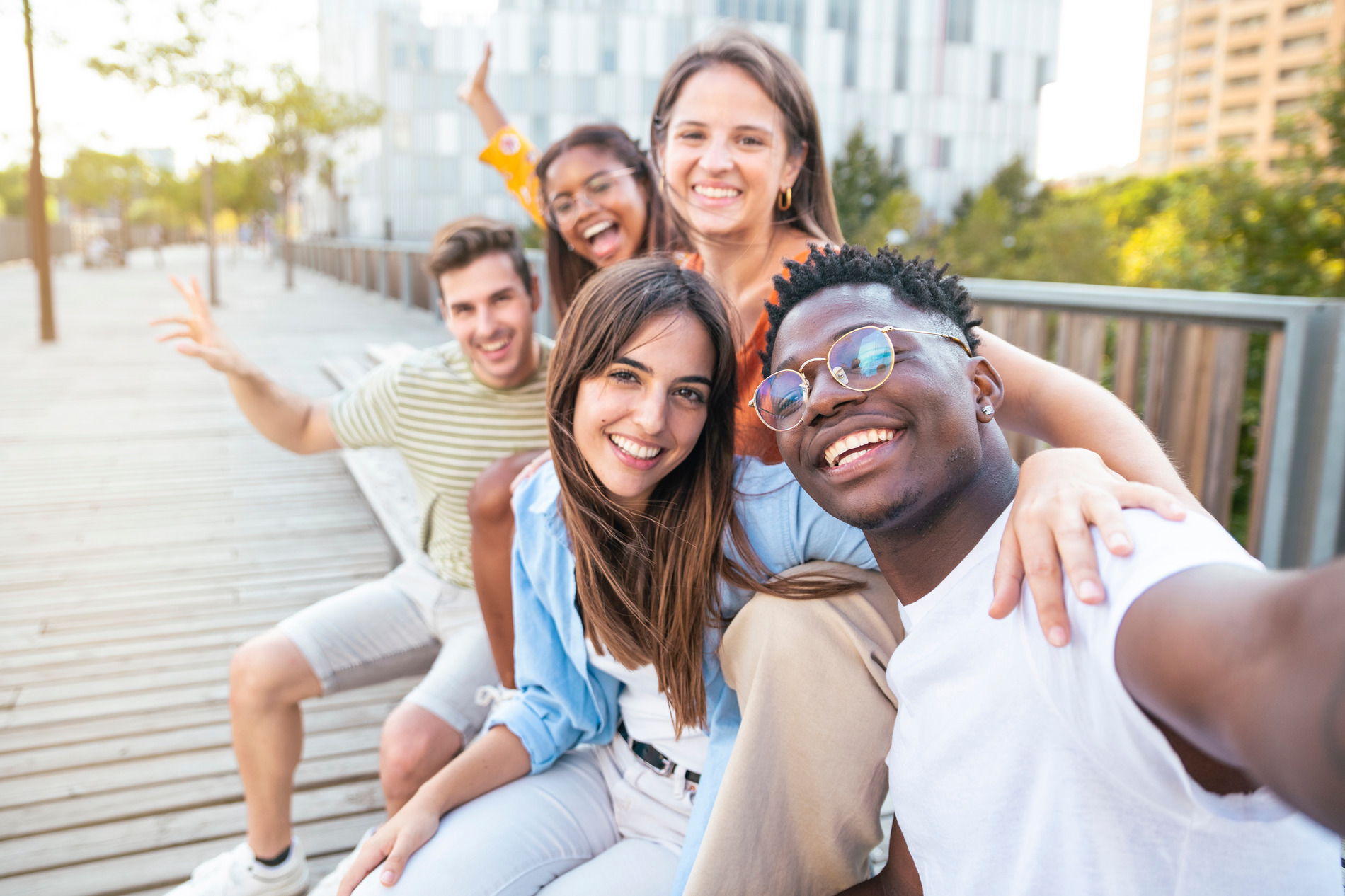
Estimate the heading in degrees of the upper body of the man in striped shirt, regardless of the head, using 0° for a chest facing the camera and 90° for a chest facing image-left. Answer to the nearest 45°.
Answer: approximately 0°

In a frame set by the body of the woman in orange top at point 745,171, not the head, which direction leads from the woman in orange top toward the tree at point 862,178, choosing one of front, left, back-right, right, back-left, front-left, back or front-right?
back

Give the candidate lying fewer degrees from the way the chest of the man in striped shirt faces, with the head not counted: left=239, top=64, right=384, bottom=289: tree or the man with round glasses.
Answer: the man with round glasses

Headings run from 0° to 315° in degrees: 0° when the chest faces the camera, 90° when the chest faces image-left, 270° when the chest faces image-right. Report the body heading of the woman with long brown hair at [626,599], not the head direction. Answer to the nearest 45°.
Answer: approximately 0°

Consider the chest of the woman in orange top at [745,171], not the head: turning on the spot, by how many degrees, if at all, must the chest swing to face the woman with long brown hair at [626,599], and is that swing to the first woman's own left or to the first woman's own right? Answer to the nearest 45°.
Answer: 0° — they already face them

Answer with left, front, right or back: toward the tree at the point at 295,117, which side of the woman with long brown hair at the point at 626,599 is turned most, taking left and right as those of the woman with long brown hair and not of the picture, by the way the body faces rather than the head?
back

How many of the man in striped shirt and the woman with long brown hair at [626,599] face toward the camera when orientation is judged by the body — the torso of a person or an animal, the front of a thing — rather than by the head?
2
